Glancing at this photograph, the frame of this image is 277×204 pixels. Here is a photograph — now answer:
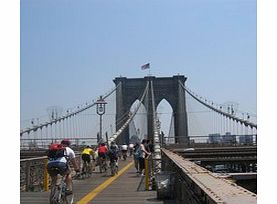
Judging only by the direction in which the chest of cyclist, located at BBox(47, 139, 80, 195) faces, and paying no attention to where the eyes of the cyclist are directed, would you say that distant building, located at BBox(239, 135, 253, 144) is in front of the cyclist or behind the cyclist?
in front

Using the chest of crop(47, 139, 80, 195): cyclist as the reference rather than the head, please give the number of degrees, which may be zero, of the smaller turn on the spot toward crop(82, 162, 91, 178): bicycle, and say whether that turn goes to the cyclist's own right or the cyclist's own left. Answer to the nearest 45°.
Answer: approximately 45° to the cyclist's own left

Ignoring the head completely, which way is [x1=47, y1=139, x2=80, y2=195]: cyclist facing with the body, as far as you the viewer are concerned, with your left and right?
facing away from the viewer and to the right of the viewer
